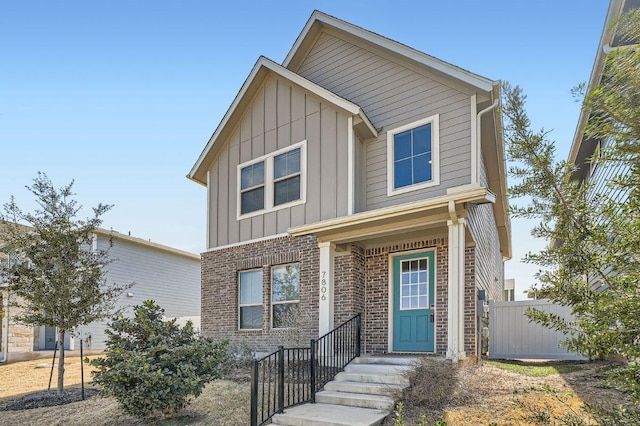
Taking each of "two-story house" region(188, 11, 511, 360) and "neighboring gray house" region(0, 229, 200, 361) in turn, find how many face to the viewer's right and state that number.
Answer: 0

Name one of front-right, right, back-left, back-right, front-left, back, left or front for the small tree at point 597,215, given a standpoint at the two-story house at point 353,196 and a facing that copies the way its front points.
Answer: front-left

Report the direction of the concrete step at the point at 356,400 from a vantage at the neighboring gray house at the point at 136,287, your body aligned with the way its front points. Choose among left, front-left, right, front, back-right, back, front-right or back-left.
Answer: front-left

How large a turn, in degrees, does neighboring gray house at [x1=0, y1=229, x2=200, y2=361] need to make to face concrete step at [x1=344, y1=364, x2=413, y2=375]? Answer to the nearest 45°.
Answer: approximately 45° to its left

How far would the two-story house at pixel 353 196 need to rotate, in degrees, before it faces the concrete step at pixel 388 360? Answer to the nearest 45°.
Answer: approximately 45° to its left

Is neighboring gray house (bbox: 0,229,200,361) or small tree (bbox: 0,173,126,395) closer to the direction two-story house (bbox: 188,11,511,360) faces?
the small tree

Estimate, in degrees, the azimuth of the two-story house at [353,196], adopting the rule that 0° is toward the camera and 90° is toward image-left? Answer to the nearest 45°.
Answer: approximately 45°

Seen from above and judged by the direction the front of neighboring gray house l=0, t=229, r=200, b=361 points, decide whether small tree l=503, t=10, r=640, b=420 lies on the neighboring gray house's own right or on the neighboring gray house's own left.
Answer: on the neighboring gray house's own left

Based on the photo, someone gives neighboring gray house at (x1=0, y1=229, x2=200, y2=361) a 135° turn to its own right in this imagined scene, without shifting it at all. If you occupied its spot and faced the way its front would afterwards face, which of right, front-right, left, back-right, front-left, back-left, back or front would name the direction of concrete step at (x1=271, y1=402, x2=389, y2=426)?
back
